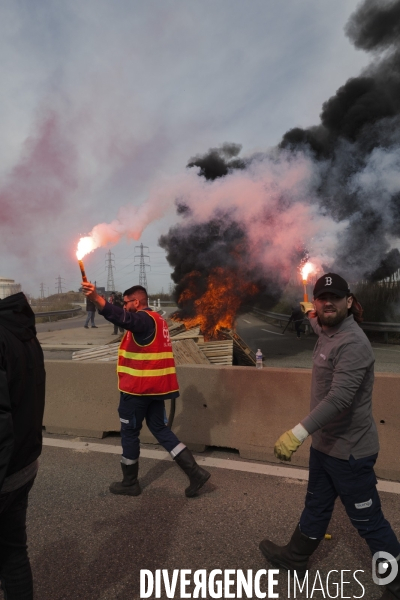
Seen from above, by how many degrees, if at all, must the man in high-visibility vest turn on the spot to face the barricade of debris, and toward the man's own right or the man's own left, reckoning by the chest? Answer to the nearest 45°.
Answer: approximately 90° to the man's own right

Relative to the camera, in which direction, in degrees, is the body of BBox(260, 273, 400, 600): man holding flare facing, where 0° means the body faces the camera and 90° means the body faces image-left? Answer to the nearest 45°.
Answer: approximately 45°

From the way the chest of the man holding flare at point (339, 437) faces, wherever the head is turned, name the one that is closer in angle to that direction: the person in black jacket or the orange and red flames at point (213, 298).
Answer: the person in black jacket

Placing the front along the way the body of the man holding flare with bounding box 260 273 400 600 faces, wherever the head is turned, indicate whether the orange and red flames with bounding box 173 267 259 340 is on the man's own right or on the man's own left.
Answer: on the man's own right

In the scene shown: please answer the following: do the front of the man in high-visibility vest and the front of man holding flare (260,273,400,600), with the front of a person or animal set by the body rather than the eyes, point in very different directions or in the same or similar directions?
same or similar directions

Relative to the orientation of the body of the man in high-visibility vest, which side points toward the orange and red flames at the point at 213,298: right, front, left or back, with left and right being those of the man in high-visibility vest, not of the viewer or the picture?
right

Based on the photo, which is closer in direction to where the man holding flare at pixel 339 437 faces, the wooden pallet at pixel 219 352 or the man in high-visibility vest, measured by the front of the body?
the man in high-visibility vest

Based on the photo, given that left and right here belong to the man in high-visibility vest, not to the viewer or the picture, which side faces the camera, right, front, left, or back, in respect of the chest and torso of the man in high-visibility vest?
left
